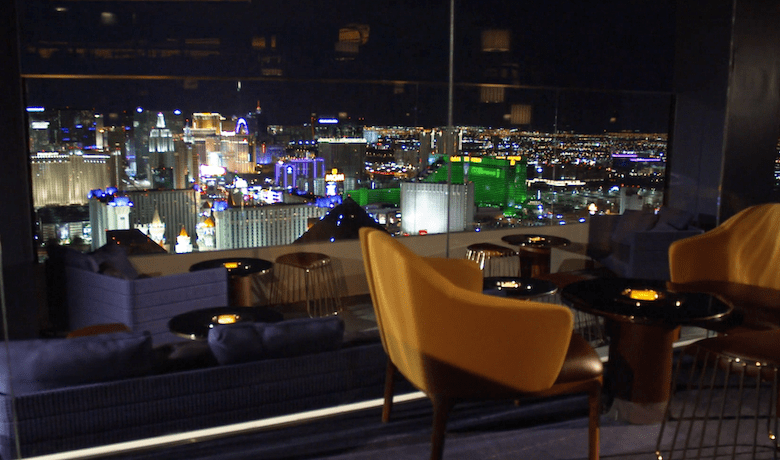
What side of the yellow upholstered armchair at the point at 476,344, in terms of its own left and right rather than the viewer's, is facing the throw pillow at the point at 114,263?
left

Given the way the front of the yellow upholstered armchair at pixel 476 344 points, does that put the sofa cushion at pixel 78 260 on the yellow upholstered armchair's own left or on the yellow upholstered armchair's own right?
on the yellow upholstered armchair's own left

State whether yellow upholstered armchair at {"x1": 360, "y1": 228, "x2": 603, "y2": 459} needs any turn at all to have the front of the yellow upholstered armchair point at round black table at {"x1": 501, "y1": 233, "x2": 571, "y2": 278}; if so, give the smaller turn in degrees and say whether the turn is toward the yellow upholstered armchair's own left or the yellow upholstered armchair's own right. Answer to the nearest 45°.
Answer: approximately 45° to the yellow upholstered armchair's own left

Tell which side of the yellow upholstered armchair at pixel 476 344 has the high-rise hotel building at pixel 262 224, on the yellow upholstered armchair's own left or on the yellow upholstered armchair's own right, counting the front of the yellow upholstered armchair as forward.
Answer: on the yellow upholstered armchair's own left

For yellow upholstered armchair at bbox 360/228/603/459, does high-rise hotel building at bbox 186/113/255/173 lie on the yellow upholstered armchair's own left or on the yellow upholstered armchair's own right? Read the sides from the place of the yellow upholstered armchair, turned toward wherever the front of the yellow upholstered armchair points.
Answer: on the yellow upholstered armchair's own left

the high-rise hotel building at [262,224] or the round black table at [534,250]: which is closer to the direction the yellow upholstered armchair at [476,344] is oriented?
the round black table

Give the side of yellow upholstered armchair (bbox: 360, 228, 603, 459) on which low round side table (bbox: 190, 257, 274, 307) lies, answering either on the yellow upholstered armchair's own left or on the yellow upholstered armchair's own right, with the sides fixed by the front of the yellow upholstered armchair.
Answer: on the yellow upholstered armchair's own left
